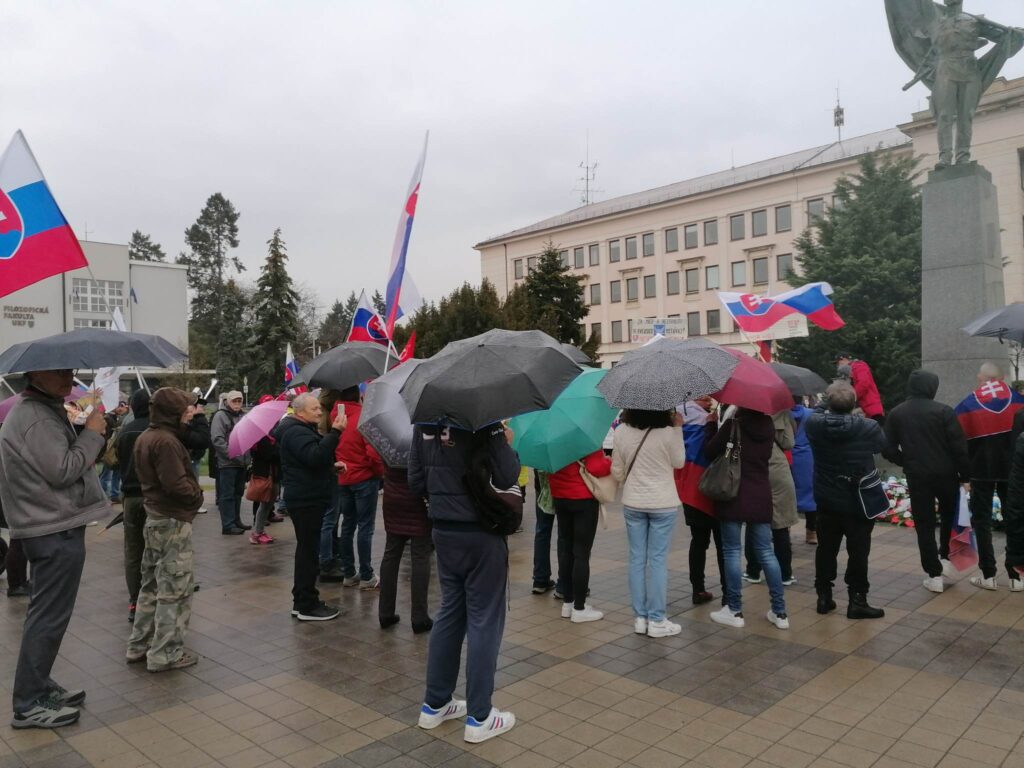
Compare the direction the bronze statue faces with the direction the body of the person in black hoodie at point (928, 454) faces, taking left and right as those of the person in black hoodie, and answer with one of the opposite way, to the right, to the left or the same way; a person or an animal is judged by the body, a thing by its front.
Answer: the opposite way

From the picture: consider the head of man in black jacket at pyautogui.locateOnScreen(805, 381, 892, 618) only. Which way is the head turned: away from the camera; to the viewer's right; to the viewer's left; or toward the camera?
away from the camera

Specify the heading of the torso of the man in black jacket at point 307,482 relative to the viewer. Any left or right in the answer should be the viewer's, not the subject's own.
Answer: facing to the right of the viewer

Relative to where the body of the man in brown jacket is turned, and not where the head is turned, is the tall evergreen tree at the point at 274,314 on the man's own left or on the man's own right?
on the man's own left

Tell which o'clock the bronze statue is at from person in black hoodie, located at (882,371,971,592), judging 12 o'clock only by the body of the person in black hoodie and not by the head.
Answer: The bronze statue is roughly at 12 o'clock from the person in black hoodie.

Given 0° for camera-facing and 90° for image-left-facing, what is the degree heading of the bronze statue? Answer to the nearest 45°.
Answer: approximately 0°

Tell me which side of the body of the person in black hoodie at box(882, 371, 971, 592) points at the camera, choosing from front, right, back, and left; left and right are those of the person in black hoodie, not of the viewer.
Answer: back

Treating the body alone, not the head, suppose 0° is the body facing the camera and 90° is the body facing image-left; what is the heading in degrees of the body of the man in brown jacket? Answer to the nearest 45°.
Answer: approximately 270°

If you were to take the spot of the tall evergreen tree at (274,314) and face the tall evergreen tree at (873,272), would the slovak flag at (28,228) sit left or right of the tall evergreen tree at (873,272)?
right

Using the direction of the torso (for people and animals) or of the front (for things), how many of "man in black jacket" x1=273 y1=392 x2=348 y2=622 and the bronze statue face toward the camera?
1
